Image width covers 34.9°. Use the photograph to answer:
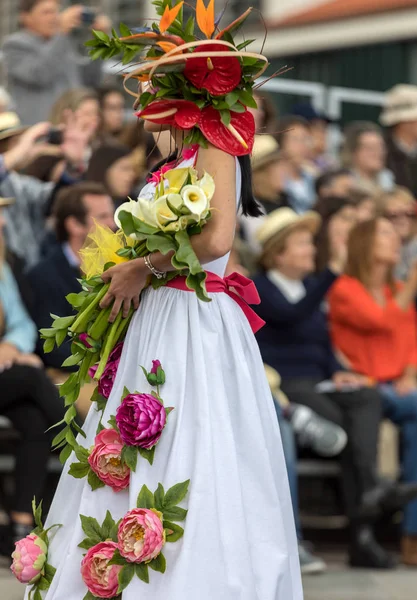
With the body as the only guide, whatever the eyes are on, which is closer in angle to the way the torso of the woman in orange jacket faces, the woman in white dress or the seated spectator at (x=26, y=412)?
the woman in white dress

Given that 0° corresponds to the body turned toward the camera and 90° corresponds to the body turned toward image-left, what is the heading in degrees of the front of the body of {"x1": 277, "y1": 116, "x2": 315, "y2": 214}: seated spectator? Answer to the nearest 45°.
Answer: approximately 315°

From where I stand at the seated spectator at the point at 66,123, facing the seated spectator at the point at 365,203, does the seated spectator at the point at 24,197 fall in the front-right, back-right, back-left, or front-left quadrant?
back-right

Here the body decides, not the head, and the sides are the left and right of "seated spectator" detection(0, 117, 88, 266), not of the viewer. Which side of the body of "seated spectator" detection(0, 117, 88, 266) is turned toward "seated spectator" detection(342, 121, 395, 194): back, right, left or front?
left
